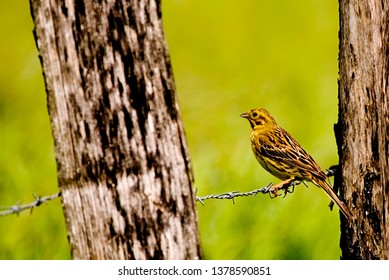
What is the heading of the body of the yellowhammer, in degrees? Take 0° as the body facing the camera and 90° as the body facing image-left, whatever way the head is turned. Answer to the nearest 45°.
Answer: approximately 90°

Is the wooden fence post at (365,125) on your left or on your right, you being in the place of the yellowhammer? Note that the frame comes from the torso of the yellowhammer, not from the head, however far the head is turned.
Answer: on your left
